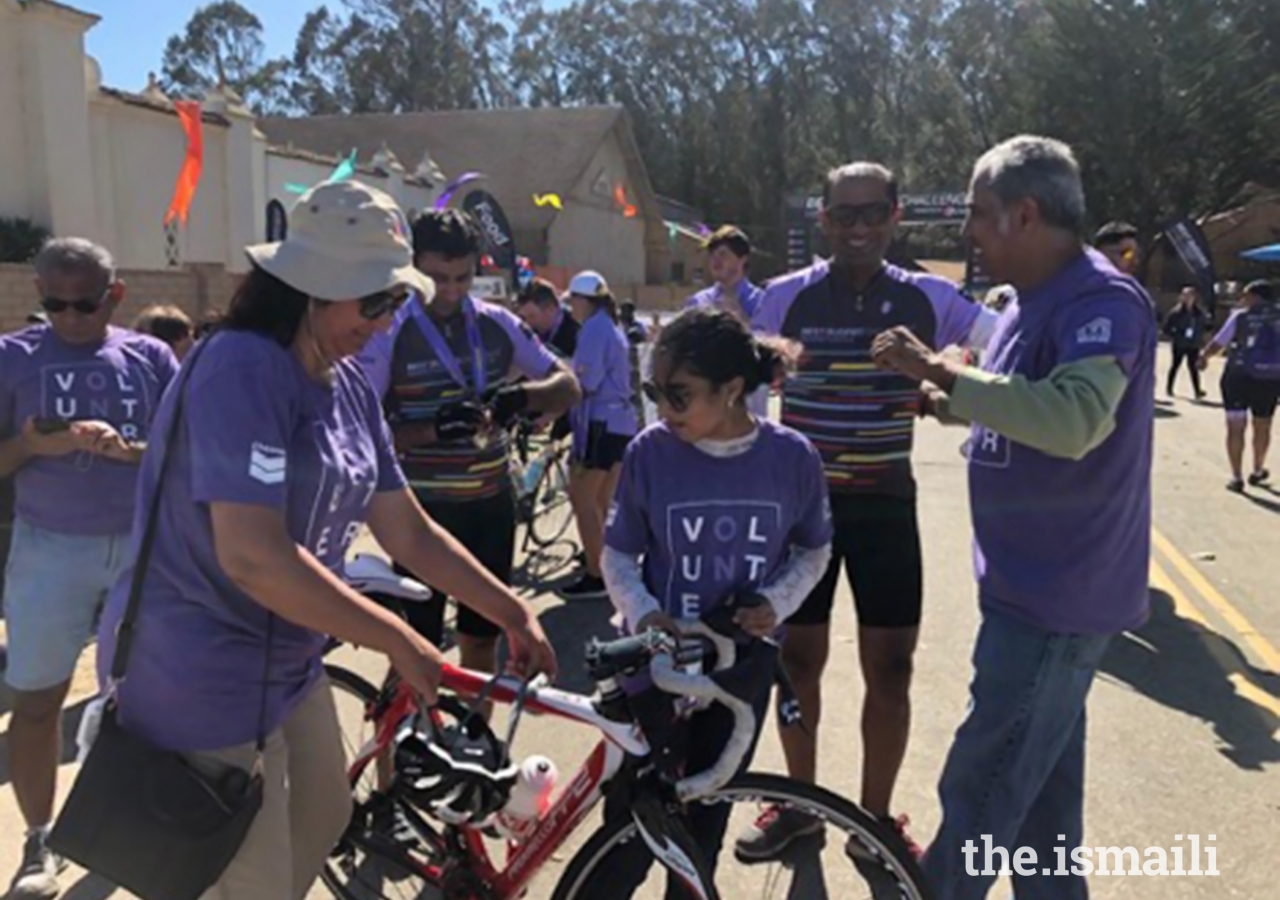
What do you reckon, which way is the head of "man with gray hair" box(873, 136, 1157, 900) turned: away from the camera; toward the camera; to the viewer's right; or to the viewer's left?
to the viewer's left

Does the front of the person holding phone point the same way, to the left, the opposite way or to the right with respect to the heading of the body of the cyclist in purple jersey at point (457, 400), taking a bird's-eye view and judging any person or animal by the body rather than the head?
the same way

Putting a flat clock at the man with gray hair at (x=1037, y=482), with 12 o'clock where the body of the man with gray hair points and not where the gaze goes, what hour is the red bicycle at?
The red bicycle is roughly at 11 o'clock from the man with gray hair.

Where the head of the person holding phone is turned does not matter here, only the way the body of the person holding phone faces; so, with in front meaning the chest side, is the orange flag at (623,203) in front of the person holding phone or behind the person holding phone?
behind

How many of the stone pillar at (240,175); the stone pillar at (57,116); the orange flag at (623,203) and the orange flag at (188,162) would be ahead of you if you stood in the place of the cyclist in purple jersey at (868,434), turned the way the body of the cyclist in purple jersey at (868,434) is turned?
0

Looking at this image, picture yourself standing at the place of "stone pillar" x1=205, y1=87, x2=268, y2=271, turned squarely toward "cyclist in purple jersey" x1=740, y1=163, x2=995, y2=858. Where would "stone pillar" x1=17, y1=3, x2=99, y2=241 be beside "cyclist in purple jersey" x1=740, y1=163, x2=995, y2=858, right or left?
right

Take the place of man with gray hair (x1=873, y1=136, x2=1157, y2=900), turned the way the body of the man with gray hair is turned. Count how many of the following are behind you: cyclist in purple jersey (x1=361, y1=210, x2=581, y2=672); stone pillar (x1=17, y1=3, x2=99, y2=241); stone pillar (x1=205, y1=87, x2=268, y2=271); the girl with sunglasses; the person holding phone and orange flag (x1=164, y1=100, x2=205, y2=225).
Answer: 0

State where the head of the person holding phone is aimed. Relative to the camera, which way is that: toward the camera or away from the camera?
toward the camera

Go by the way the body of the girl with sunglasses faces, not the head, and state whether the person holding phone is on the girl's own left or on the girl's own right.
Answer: on the girl's own right

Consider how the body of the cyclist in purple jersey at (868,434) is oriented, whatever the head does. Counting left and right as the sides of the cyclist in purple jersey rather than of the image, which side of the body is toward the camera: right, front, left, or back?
front

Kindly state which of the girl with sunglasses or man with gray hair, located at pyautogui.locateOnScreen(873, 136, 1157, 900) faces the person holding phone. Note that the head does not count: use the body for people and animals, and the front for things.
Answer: the man with gray hair

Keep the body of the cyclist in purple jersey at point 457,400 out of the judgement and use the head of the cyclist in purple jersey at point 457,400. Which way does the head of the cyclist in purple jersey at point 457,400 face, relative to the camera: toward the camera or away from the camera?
toward the camera

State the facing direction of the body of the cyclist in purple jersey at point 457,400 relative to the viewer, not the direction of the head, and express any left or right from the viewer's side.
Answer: facing the viewer

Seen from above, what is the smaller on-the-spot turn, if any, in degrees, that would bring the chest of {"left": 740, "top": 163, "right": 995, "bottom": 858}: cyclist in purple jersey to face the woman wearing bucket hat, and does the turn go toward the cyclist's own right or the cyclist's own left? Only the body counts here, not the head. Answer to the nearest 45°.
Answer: approximately 45° to the cyclist's own right

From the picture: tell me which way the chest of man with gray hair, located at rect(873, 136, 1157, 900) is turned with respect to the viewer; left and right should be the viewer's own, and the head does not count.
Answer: facing to the left of the viewer

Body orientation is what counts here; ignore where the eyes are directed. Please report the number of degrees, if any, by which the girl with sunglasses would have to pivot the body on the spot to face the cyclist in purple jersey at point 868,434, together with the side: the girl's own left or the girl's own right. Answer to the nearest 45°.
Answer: approximately 135° to the girl's own left

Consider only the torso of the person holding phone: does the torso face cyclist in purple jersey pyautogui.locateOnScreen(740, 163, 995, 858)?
no

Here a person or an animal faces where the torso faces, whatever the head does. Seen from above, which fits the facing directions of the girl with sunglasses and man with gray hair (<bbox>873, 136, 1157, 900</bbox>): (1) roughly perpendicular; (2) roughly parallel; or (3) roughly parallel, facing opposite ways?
roughly perpendicular

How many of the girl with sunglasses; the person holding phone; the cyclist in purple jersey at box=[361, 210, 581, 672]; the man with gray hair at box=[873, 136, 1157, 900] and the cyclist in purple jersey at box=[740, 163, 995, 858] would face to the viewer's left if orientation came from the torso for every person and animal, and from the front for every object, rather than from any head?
1

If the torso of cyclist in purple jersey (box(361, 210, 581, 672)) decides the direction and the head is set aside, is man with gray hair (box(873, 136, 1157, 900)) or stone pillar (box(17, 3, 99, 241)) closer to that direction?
the man with gray hair
